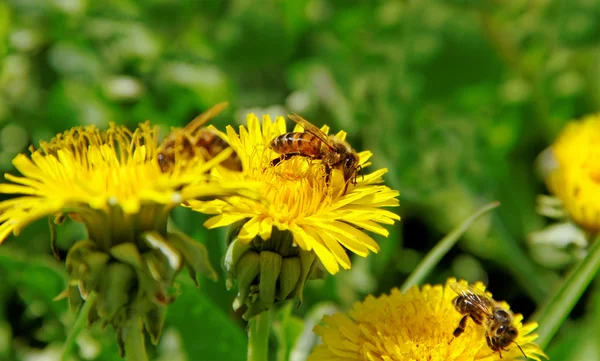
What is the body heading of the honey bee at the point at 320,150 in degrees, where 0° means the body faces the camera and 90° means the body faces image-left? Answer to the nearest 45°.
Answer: approximately 270°
